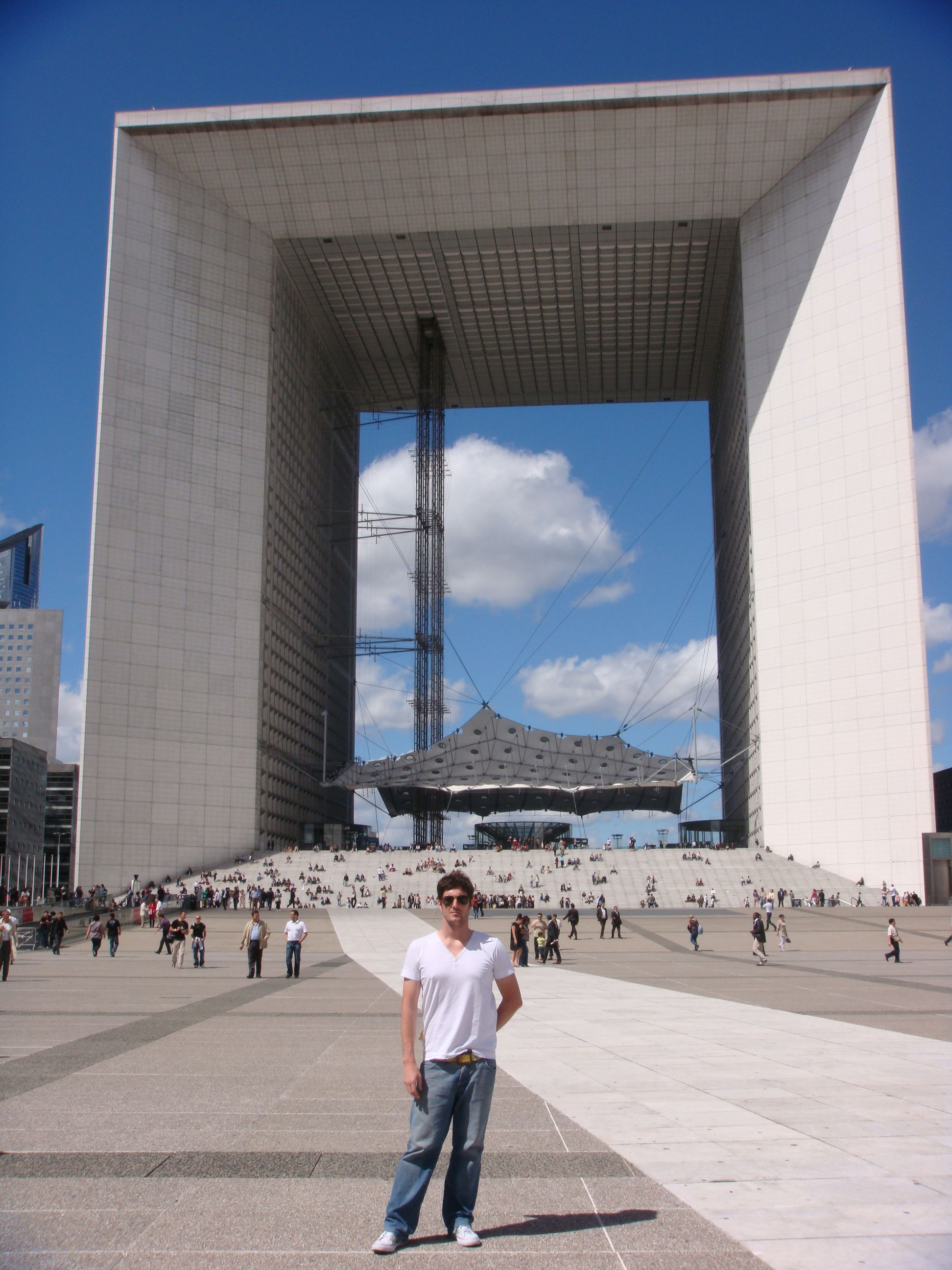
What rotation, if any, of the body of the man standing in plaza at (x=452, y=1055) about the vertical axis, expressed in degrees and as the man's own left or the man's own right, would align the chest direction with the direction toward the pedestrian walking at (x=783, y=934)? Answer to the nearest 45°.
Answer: approximately 180°

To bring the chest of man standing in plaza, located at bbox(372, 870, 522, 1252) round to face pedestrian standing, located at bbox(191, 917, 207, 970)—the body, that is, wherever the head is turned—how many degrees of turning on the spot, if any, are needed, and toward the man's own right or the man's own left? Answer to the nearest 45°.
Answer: approximately 180°

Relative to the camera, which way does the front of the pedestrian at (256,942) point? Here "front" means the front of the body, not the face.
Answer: toward the camera

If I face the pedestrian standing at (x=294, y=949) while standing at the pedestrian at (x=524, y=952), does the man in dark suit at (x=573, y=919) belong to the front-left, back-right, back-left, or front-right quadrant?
back-right

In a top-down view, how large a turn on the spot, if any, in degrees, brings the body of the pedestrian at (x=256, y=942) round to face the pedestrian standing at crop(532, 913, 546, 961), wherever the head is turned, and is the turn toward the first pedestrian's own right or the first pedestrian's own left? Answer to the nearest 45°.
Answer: approximately 135° to the first pedestrian's own left

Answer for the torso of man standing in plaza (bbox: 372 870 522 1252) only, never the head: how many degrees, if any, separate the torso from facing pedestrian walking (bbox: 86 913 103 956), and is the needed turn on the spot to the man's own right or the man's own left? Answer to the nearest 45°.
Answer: approximately 180°

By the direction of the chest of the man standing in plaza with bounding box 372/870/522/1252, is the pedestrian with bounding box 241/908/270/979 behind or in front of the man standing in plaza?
behind

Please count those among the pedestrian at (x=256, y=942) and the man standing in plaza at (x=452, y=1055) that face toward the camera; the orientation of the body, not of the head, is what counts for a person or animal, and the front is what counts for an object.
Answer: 2

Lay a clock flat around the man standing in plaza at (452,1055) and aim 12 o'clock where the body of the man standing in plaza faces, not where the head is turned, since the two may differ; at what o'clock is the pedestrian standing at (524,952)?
The pedestrian standing is roughly at 6 o'clock from the man standing in plaza.

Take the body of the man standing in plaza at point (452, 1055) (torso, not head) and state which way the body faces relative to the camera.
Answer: toward the camera

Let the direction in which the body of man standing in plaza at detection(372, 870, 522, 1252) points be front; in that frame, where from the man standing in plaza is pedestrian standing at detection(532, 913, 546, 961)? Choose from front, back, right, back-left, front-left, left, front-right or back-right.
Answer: back

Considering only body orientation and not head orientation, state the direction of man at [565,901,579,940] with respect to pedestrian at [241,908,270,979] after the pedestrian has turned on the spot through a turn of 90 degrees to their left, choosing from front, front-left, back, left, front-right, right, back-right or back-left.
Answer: front-left

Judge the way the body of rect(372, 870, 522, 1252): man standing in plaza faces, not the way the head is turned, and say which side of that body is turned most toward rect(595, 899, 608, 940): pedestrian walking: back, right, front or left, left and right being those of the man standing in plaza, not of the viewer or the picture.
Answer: back
